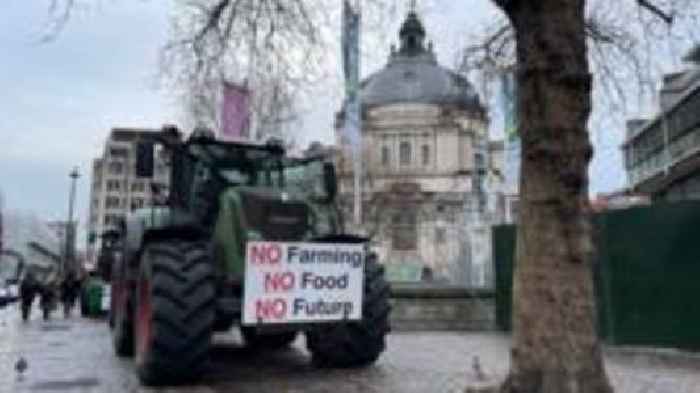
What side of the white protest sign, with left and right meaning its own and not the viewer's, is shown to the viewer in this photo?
front

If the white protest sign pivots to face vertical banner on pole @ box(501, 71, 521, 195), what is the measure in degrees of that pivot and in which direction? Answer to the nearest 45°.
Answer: approximately 135° to its left

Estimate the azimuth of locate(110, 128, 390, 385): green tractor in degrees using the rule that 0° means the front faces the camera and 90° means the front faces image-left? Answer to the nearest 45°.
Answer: approximately 315°

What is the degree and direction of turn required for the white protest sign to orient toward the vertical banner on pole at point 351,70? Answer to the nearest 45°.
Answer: approximately 180°

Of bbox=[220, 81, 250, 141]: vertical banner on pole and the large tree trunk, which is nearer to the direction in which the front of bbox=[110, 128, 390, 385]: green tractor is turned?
the large tree trunk

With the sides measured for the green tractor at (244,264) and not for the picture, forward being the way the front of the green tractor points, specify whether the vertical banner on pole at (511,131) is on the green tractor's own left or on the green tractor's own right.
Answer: on the green tractor's own left

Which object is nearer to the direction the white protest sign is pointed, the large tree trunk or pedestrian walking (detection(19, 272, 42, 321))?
the large tree trunk

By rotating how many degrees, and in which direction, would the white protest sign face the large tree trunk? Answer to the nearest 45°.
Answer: approximately 45° to its left

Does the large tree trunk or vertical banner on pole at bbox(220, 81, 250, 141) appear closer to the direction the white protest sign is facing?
the large tree trunk

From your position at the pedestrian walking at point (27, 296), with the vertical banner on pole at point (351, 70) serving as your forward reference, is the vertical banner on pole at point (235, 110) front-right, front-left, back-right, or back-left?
front-right

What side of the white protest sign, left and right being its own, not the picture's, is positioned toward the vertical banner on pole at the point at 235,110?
back

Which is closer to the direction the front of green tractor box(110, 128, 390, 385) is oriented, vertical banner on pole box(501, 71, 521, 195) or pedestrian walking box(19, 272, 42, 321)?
the vertical banner on pole
